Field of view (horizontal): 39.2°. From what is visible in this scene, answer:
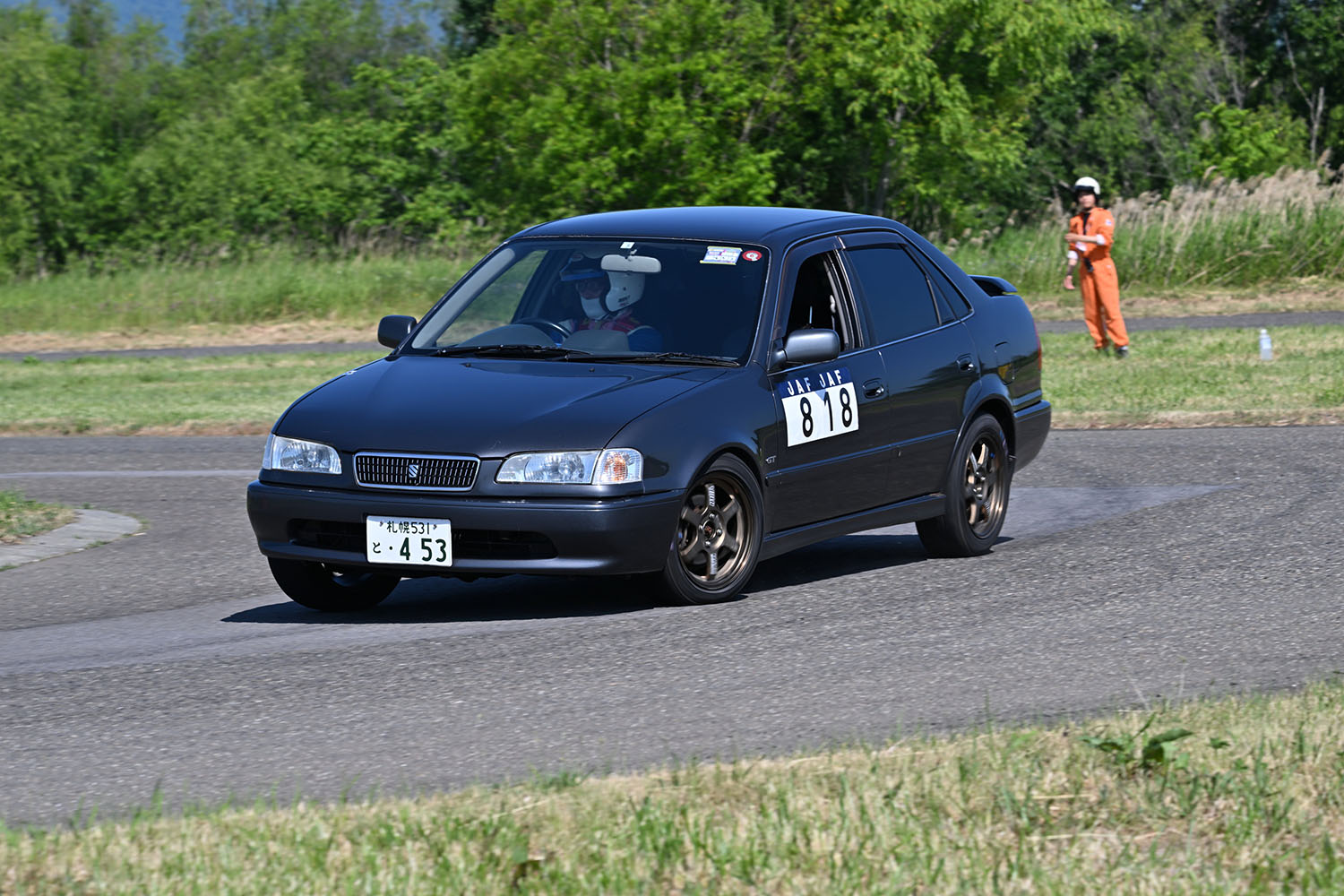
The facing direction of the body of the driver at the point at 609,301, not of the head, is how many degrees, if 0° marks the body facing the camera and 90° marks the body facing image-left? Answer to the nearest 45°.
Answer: approximately 45°

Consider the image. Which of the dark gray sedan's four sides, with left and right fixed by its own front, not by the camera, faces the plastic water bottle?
back

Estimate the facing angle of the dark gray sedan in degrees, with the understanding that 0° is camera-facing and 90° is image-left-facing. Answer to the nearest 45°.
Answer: approximately 45°

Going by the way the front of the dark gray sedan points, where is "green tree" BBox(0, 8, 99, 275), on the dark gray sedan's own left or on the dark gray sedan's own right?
on the dark gray sedan's own right

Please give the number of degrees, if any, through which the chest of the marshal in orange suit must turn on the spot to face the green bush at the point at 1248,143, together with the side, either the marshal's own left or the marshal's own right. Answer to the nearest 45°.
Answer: approximately 135° to the marshal's own right

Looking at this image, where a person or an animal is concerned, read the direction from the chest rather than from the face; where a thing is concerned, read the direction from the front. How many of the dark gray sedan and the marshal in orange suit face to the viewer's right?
0

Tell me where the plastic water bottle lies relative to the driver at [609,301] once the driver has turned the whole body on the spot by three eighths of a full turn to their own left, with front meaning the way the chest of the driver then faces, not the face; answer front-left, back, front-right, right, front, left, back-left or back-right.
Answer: front-left

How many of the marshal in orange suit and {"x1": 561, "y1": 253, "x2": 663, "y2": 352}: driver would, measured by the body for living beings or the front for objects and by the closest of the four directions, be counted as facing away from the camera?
0
